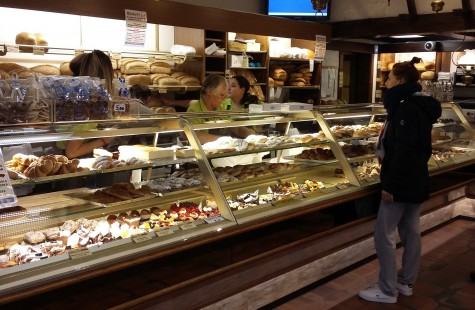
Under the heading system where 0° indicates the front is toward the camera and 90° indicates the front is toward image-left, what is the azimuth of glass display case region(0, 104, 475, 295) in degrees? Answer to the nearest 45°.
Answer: approximately 315°

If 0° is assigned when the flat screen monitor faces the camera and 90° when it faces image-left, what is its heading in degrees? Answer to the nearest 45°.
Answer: approximately 0°

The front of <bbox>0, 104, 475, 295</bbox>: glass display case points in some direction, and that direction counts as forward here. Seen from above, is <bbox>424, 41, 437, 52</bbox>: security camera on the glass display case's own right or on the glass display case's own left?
on the glass display case's own left

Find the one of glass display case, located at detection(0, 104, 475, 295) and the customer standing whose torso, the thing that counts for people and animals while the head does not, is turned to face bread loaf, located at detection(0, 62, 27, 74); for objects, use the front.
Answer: the customer standing

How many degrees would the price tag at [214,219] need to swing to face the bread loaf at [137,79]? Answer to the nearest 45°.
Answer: approximately 135° to its left

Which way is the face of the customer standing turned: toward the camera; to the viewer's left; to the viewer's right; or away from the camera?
to the viewer's left

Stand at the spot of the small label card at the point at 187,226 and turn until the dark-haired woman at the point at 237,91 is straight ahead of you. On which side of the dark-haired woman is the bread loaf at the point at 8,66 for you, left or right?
left

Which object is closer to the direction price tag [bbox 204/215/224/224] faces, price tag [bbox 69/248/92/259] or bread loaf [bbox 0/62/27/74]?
the price tag

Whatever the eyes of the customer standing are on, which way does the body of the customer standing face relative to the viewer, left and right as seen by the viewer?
facing to the left of the viewer

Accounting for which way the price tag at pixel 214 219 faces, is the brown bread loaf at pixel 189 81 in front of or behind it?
behind
